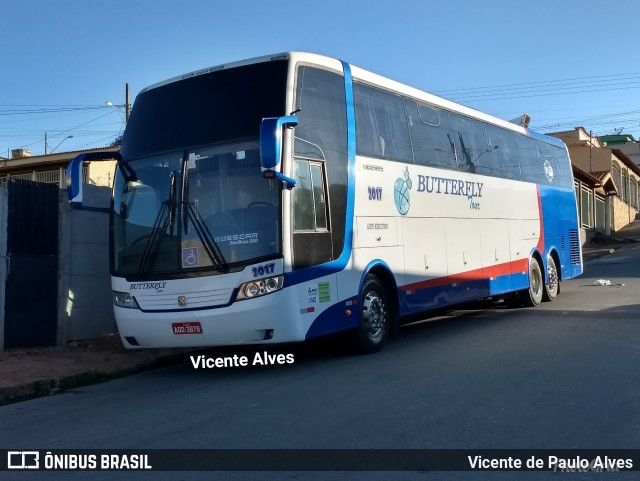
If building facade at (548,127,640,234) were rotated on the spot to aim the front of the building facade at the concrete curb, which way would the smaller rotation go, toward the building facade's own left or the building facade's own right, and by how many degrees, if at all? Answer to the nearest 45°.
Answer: approximately 45° to the building facade's own left

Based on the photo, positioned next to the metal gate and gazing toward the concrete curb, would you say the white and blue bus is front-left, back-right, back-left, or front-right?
front-left

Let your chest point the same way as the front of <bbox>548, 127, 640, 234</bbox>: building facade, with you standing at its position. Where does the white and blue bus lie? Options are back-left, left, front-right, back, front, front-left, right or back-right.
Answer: front-left

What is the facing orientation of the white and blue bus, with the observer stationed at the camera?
facing the viewer and to the left of the viewer

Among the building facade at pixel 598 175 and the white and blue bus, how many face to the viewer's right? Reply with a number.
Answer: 0

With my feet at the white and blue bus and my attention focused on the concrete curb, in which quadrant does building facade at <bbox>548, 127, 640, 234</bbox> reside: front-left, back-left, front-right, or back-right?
back-right

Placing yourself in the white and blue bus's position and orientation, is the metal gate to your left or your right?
on your right

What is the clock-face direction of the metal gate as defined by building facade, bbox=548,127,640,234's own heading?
The metal gate is roughly at 11 o'clock from the building facade.

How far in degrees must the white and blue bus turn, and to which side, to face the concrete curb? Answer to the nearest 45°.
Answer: approximately 45° to its right

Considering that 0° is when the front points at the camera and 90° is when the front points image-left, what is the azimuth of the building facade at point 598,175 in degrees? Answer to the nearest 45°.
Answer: approximately 45°
